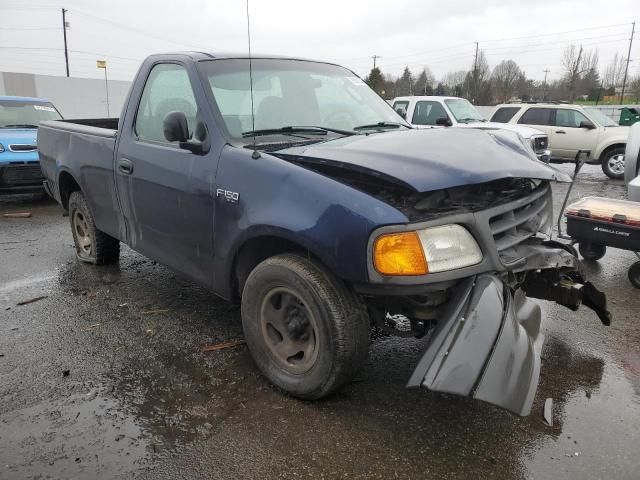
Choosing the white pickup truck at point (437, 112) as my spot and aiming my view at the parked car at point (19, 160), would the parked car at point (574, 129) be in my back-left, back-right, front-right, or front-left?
back-left

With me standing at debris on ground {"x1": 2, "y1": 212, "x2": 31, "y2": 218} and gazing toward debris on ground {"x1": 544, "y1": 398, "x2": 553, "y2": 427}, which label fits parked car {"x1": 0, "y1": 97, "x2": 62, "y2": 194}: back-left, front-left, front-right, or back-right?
back-left

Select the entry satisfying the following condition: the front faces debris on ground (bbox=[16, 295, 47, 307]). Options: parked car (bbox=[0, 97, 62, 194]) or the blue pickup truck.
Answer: the parked car

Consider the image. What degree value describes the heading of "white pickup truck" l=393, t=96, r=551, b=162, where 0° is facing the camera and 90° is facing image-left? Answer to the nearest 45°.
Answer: approximately 315°

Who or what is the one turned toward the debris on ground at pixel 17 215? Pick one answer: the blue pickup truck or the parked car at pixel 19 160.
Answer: the parked car

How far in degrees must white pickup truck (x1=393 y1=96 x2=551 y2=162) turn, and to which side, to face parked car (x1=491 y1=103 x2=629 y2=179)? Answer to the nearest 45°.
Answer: approximately 90° to its left

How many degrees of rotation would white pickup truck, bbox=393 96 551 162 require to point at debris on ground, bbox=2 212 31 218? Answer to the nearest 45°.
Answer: approximately 90° to its right

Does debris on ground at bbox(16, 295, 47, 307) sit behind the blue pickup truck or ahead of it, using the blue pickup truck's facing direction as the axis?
behind
